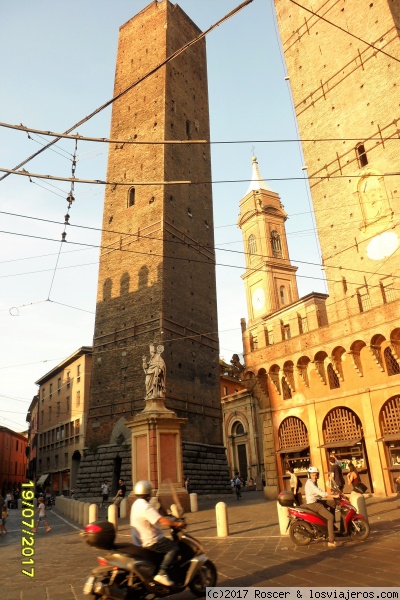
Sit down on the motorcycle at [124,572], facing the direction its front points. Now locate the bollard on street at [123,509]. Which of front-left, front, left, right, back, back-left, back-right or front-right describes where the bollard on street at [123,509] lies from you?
left

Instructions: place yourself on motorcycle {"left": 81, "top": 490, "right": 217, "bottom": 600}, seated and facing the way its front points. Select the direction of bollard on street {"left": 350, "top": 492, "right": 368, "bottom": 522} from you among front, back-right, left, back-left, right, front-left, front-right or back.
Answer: front-left

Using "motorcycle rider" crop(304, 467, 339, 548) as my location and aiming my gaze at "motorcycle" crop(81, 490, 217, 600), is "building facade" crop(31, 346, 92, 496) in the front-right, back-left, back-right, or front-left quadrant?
back-right

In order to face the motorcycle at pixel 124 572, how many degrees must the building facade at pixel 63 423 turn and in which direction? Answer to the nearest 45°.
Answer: approximately 45° to its left

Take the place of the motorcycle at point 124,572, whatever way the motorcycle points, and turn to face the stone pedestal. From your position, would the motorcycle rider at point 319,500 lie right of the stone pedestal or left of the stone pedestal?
right

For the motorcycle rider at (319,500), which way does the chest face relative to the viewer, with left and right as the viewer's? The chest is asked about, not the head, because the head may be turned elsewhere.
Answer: facing to the right of the viewer

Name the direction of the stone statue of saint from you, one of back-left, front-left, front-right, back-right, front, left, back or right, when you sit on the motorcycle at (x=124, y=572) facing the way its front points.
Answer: left

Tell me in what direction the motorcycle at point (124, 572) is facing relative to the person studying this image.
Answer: facing to the right of the viewer

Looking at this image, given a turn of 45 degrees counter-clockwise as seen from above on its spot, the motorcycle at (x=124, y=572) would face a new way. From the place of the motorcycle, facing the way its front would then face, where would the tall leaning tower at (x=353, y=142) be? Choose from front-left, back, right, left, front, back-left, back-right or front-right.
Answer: front

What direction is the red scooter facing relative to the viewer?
to the viewer's right

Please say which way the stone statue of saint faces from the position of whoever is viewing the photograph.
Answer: facing the viewer and to the left of the viewer

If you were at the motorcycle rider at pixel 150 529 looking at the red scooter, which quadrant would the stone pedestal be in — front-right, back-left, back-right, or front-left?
front-left
